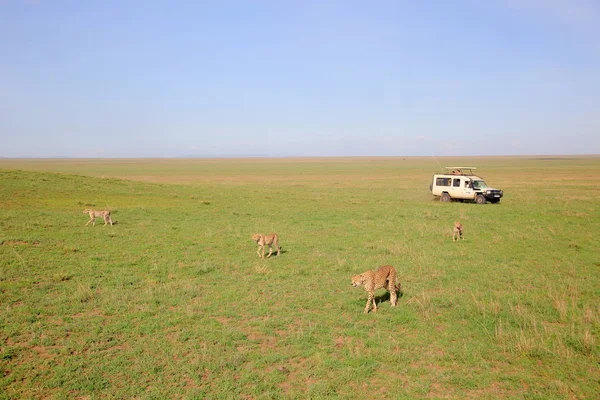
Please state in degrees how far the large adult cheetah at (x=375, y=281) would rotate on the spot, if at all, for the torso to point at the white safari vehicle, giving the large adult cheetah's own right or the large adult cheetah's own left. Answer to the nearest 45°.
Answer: approximately 135° to the large adult cheetah's own right

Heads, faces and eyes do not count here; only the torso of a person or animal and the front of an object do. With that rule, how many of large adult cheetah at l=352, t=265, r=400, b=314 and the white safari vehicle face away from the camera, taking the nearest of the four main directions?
0

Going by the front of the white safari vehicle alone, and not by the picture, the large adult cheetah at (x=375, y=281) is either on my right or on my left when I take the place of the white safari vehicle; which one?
on my right

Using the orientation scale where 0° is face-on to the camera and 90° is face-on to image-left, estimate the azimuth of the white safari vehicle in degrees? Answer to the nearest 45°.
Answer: approximately 315°

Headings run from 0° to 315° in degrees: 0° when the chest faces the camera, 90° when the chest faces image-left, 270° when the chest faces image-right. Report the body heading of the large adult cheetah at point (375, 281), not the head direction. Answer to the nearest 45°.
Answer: approximately 45°
